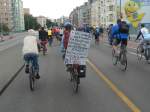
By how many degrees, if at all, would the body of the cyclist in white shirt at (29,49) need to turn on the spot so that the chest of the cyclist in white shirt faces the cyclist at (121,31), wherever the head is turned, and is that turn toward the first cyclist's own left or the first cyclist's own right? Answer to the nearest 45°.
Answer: approximately 45° to the first cyclist's own right

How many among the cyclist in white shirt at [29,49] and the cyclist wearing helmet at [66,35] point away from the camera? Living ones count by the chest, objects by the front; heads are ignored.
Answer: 2

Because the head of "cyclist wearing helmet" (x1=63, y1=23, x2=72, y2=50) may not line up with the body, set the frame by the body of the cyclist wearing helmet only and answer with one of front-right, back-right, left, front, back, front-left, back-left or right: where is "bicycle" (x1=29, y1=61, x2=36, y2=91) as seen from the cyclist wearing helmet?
back-left

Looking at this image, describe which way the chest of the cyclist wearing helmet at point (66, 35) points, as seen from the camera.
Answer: away from the camera

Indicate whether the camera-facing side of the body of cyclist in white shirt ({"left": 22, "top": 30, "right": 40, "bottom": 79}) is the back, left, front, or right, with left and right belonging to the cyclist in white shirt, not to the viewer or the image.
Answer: back

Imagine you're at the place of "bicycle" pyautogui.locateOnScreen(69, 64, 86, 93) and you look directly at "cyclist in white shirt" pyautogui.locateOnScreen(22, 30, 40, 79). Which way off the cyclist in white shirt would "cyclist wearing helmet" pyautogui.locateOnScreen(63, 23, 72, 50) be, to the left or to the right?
right

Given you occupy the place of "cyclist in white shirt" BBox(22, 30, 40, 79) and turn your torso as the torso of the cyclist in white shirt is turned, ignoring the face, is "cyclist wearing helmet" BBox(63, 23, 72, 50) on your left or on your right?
on your right

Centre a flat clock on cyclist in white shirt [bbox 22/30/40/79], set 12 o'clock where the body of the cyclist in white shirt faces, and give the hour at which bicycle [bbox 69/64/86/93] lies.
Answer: The bicycle is roughly at 4 o'clock from the cyclist in white shirt.
